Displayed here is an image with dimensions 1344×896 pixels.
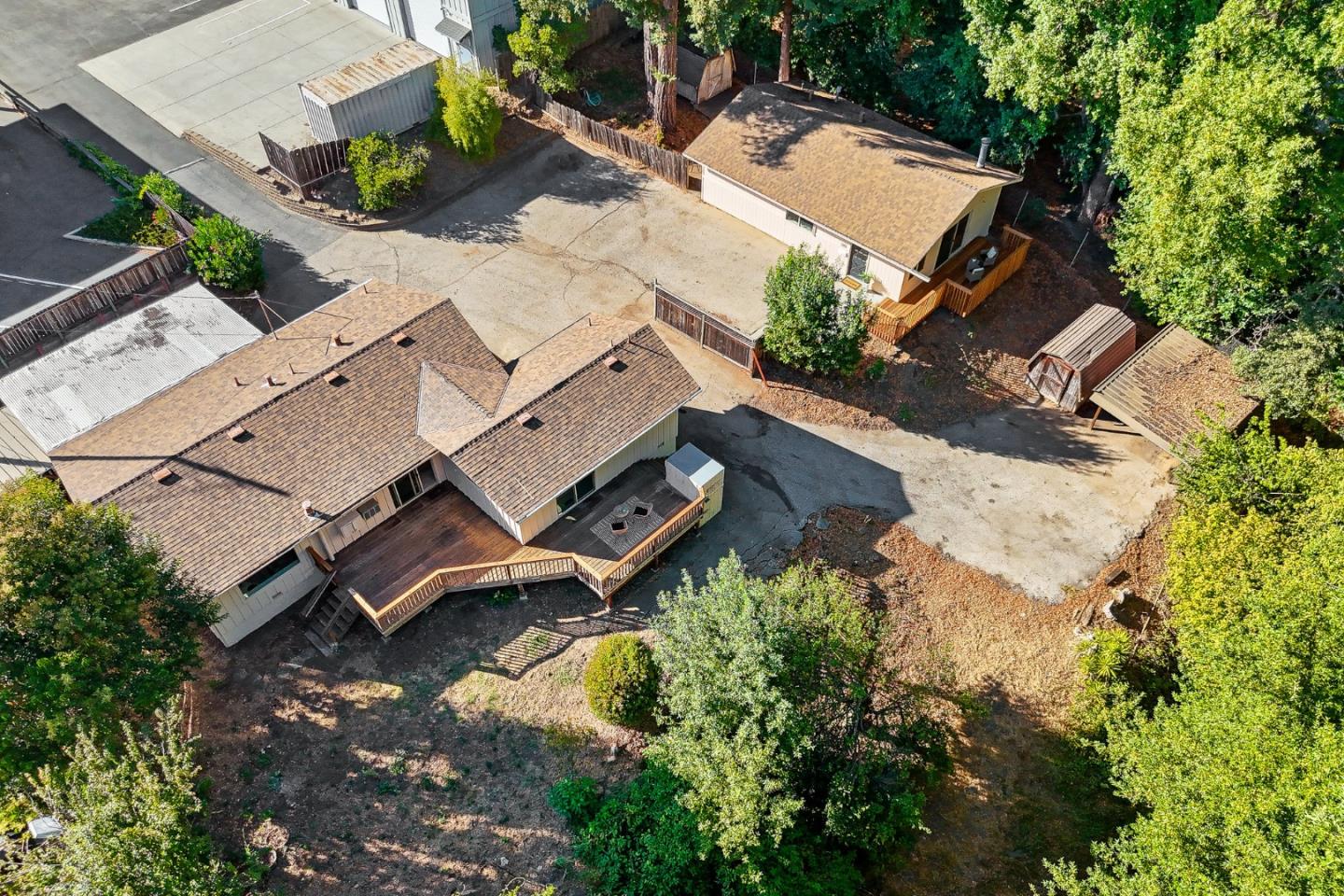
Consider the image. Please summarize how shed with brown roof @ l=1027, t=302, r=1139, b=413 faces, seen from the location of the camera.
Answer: facing the viewer and to the left of the viewer

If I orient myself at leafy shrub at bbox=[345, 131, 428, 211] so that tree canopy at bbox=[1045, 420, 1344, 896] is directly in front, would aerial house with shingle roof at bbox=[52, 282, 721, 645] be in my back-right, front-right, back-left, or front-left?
front-right

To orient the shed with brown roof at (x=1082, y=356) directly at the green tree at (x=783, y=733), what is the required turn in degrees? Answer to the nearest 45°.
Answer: approximately 45° to its left

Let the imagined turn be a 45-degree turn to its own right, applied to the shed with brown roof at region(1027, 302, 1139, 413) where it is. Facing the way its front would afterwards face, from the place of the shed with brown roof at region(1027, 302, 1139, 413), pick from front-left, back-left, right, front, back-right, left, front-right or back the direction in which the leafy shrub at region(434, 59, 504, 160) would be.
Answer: front

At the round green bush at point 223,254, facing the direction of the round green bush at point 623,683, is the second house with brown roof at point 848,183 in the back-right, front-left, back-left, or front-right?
front-left

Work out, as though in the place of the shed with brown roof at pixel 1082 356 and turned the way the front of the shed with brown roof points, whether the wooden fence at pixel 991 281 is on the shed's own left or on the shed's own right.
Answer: on the shed's own right

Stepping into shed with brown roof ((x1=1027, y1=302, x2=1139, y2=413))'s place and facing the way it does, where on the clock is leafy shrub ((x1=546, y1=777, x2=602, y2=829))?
The leafy shrub is roughly at 11 o'clock from the shed with brown roof.

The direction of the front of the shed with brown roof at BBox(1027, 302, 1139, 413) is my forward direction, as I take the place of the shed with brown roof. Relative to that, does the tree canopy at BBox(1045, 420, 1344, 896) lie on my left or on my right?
on my left

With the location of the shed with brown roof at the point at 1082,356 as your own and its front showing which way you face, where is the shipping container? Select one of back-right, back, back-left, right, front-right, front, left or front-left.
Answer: front-right

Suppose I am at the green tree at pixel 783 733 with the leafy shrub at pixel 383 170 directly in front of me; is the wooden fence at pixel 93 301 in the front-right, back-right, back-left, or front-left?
front-left
